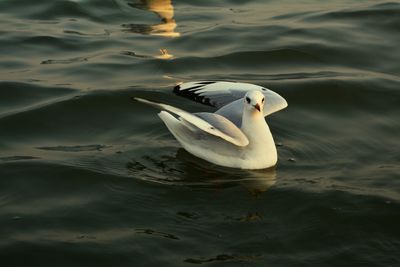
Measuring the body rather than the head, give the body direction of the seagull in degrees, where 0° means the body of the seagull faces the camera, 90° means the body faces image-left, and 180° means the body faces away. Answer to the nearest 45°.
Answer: approximately 315°
